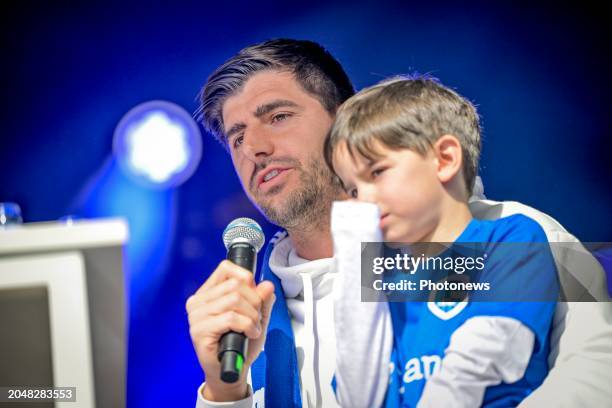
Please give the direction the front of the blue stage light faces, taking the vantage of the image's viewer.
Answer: facing the viewer

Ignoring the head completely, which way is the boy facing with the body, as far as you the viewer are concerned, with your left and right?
facing the viewer and to the left of the viewer

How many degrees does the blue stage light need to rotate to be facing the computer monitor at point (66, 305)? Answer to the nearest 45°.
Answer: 0° — it already faces it

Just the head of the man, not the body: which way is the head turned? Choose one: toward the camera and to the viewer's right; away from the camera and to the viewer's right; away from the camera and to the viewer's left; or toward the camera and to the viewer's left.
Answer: toward the camera and to the viewer's left

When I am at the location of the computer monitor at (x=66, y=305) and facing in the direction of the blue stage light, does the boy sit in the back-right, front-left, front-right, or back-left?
front-right

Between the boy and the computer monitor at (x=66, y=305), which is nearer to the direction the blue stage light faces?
the computer monitor

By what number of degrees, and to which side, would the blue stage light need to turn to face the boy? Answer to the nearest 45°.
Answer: approximately 45° to its left
